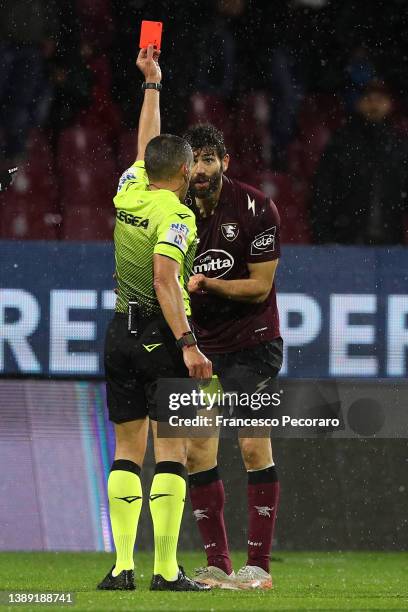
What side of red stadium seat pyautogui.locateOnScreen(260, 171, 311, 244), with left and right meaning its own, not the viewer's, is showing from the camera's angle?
front

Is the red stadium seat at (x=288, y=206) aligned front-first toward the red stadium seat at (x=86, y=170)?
no

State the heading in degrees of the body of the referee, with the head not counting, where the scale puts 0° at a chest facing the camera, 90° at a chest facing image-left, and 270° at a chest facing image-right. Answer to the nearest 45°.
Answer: approximately 225°

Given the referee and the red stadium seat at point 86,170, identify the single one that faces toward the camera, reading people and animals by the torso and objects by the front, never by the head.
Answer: the red stadium seat

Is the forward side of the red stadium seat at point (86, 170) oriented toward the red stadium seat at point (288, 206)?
no

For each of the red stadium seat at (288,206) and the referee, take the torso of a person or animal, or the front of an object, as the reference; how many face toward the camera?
1

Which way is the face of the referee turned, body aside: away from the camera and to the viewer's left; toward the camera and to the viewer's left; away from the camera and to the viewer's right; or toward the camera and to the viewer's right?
away from the camera and to the viewer's right

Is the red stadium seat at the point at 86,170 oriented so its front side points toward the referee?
yes

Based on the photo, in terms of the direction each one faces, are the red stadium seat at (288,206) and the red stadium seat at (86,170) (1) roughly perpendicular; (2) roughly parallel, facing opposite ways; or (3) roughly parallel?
roughly parallel

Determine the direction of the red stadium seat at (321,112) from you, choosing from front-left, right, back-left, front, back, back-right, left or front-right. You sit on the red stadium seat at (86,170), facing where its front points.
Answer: left

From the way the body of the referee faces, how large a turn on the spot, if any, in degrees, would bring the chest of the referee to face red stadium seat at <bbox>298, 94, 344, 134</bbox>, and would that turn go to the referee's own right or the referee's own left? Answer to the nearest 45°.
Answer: approximately 45° to the referee's own left

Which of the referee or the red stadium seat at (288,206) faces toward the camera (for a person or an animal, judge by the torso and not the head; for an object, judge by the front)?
the red stadium seat

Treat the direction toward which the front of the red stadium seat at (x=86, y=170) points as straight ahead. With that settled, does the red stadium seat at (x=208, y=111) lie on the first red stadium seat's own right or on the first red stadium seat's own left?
on the first red stadium seat's own left

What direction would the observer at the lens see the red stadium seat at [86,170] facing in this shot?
facing the viewer
